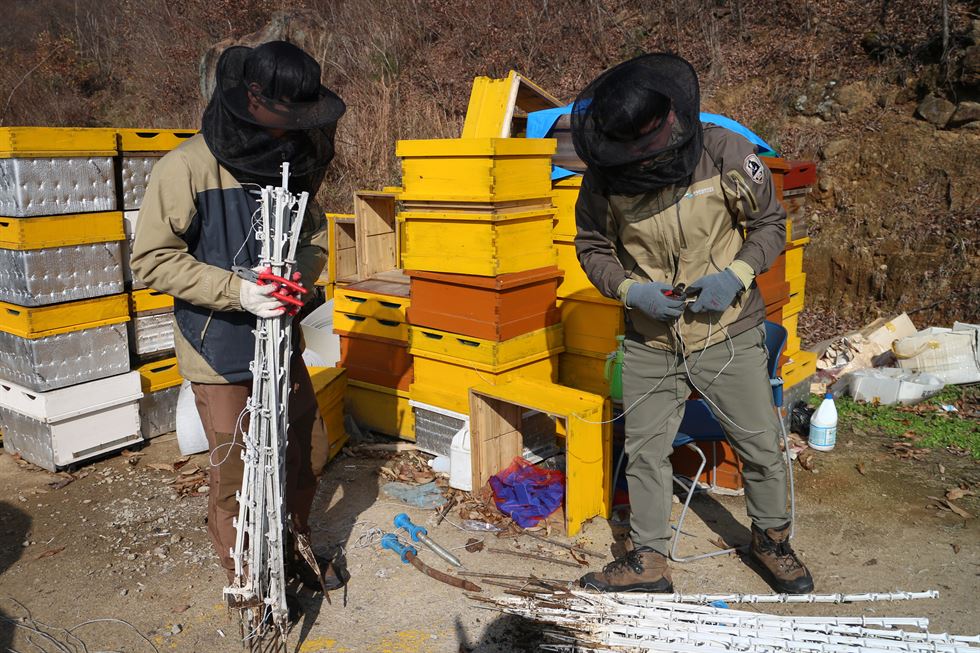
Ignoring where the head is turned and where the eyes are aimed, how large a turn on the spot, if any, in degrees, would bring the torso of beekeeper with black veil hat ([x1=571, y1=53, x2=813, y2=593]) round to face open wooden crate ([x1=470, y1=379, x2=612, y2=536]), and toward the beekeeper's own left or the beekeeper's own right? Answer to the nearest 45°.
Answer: approximately 135° to the beekeeper's own right

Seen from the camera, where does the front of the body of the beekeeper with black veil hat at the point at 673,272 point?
toward the camera

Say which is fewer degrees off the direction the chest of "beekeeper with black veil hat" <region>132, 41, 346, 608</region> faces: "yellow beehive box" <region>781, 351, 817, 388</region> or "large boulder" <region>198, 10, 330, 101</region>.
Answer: the yellow beehive box

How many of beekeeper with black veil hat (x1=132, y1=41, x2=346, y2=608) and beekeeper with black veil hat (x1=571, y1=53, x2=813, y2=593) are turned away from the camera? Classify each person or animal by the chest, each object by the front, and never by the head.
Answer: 0

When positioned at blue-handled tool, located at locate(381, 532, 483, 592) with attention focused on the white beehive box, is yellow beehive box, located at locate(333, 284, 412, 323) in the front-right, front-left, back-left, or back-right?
front-right

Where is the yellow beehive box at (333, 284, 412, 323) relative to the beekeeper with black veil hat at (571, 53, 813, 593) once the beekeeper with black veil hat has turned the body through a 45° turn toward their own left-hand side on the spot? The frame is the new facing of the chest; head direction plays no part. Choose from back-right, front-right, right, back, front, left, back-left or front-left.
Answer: back

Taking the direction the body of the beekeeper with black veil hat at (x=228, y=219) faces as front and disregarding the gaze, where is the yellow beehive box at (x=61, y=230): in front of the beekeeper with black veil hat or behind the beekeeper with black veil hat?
behind

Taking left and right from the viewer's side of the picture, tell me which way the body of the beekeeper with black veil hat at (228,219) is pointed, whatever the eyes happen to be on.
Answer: facing the viewer and to the right of the viewer

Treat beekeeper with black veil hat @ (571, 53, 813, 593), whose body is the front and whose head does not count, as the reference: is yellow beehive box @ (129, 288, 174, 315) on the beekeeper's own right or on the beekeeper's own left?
on the beekeeper's own right
